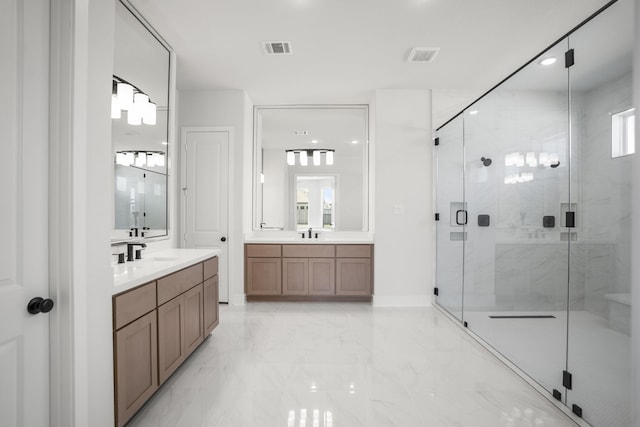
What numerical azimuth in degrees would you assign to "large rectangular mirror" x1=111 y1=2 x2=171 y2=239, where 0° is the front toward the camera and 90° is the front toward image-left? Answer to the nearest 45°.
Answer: approximately 315°

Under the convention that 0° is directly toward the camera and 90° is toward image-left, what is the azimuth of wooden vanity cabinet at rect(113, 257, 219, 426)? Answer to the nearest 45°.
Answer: approximately 315°

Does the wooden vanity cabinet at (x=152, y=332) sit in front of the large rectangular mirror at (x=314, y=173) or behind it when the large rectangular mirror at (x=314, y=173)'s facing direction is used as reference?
in front

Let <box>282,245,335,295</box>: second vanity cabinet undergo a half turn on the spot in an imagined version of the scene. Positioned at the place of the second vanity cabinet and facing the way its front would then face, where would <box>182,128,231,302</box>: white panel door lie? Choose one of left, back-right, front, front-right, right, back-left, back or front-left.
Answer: left

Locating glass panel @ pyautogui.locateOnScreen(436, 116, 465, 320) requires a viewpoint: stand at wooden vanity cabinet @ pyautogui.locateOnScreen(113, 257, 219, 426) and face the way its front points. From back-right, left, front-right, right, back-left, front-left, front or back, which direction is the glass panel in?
front-left

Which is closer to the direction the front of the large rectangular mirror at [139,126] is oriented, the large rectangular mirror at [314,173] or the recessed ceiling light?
the recessed ceiling light

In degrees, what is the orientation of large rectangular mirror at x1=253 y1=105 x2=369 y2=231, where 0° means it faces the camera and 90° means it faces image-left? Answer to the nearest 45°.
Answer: approximately 0°

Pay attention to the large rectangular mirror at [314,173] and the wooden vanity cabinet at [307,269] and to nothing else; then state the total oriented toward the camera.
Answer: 2

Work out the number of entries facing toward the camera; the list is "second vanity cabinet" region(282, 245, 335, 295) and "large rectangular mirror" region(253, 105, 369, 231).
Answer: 2

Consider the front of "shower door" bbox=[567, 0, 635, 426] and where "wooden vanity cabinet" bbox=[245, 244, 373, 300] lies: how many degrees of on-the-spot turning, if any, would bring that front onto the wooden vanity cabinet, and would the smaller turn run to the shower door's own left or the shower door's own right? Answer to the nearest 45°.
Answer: approximately 45° to the shower door's own right

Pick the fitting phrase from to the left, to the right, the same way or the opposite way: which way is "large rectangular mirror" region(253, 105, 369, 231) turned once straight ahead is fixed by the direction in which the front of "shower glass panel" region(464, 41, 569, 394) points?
to the left
